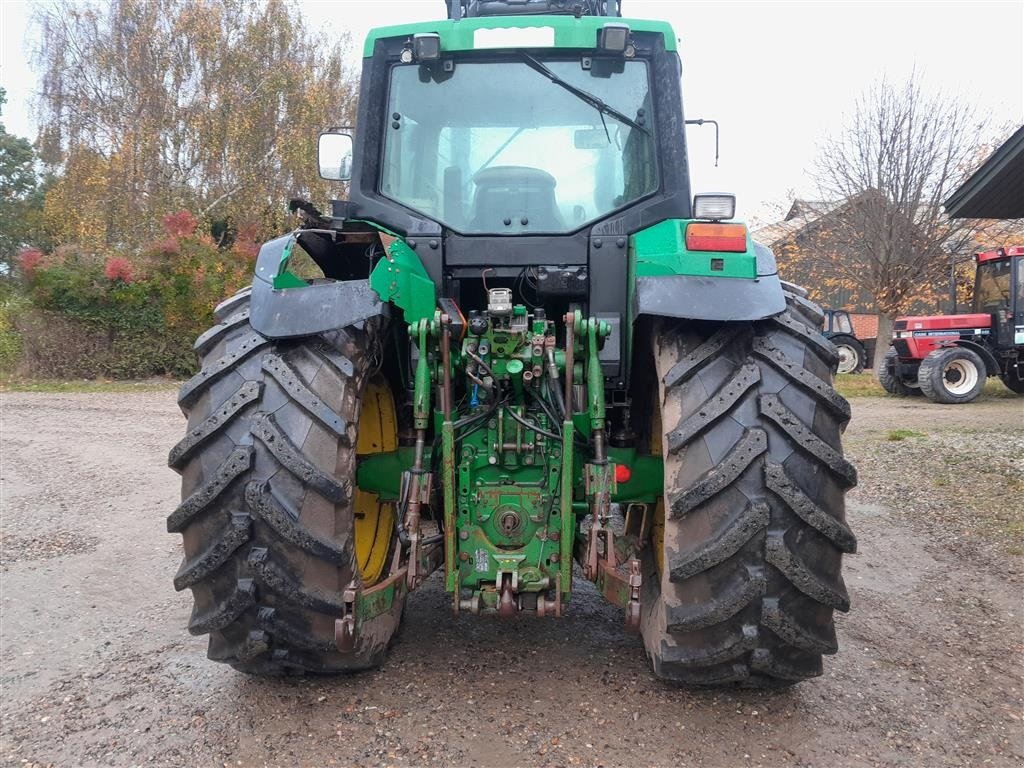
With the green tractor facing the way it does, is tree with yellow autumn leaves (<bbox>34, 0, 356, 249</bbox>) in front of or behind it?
in front

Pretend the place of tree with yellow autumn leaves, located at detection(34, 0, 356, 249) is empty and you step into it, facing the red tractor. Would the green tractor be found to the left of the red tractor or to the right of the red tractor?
right

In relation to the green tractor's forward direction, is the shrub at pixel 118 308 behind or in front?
in front

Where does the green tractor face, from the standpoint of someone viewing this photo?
facing away from the viewer

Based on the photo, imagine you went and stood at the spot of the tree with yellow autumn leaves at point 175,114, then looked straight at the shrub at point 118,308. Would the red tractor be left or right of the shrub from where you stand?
left

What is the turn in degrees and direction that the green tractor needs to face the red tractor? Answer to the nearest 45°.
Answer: approximately 45° to its right
